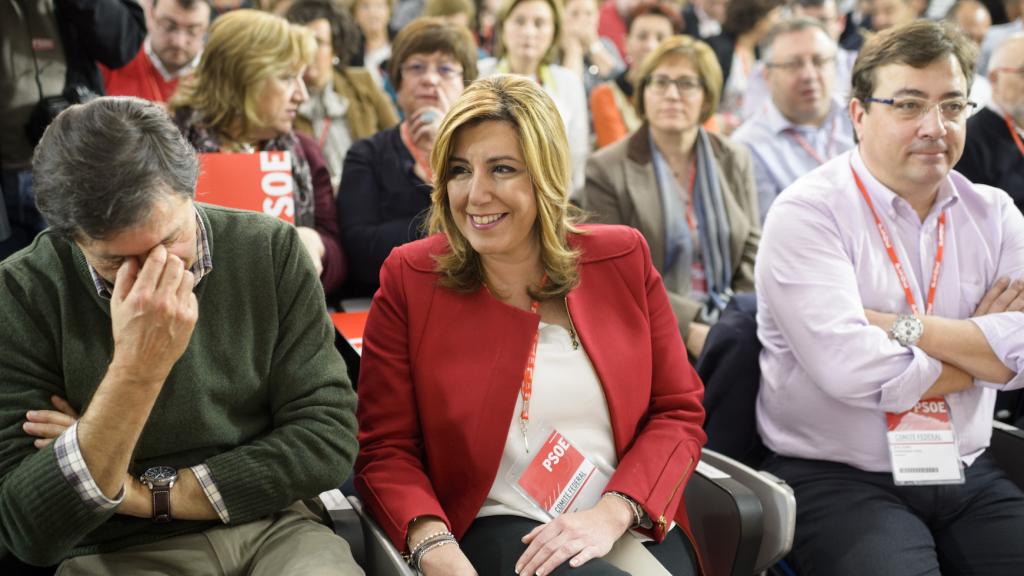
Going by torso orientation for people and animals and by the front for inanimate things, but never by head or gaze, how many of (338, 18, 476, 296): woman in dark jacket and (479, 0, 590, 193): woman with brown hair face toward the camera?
2

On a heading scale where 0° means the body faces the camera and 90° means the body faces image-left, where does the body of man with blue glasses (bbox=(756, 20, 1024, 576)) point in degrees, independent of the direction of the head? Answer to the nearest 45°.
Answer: approximately 315°

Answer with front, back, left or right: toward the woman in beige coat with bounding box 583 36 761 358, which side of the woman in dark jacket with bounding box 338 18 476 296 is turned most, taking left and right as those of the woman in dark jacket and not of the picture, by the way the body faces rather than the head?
left

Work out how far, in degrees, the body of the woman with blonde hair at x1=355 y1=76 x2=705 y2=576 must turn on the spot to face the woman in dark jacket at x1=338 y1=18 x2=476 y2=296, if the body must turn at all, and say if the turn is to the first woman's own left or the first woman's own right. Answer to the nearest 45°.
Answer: approximately 180°

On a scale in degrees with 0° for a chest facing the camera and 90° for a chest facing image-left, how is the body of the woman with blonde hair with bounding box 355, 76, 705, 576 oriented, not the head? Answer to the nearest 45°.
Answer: approximately 0°

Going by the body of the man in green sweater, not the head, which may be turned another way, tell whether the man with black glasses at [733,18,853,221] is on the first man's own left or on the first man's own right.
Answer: on the first man's own left

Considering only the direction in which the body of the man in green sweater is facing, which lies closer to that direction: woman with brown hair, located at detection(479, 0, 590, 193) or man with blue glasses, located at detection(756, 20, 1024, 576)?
the man with blue glasses

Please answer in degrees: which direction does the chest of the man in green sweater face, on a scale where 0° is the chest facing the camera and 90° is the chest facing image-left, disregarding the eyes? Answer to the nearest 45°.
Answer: approximately 0°

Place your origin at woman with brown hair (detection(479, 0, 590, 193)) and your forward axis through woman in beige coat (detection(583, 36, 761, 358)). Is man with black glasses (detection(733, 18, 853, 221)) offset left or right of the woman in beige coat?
left
